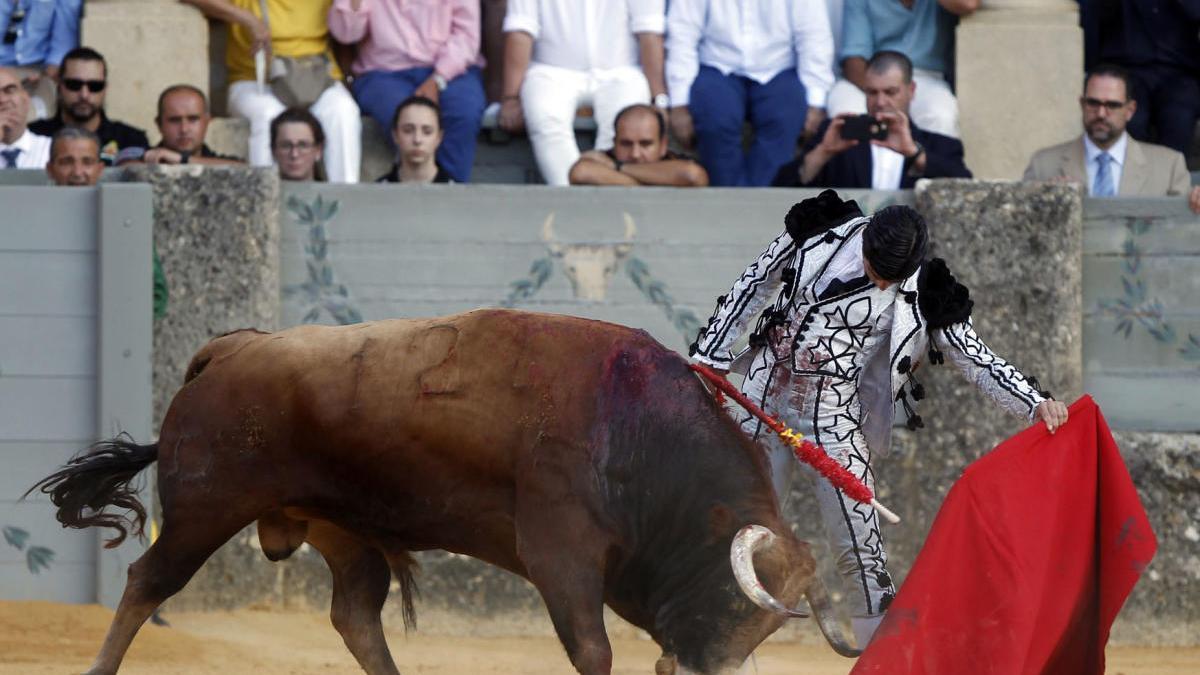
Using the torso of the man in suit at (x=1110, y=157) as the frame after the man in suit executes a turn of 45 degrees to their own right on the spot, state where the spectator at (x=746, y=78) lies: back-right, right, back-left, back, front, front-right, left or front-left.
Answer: front-right

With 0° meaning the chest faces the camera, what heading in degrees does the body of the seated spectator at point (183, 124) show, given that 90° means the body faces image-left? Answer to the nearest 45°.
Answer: approximately 0°

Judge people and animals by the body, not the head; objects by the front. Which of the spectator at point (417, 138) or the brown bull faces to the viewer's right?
the brown bull

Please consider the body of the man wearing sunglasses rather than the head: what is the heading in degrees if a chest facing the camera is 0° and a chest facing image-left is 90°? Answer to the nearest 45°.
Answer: approximately 0°

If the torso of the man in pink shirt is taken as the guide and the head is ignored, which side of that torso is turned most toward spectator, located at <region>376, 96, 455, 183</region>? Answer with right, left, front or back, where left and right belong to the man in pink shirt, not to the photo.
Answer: front

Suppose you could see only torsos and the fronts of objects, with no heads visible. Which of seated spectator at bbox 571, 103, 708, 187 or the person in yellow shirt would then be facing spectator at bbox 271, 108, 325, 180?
the person in yellow shirt

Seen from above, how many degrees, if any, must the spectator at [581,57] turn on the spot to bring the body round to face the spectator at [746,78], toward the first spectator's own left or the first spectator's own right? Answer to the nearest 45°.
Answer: approximately 90° to the first spectator's own left

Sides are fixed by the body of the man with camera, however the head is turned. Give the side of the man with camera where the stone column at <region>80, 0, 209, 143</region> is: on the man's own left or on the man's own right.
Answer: on the man's own right
